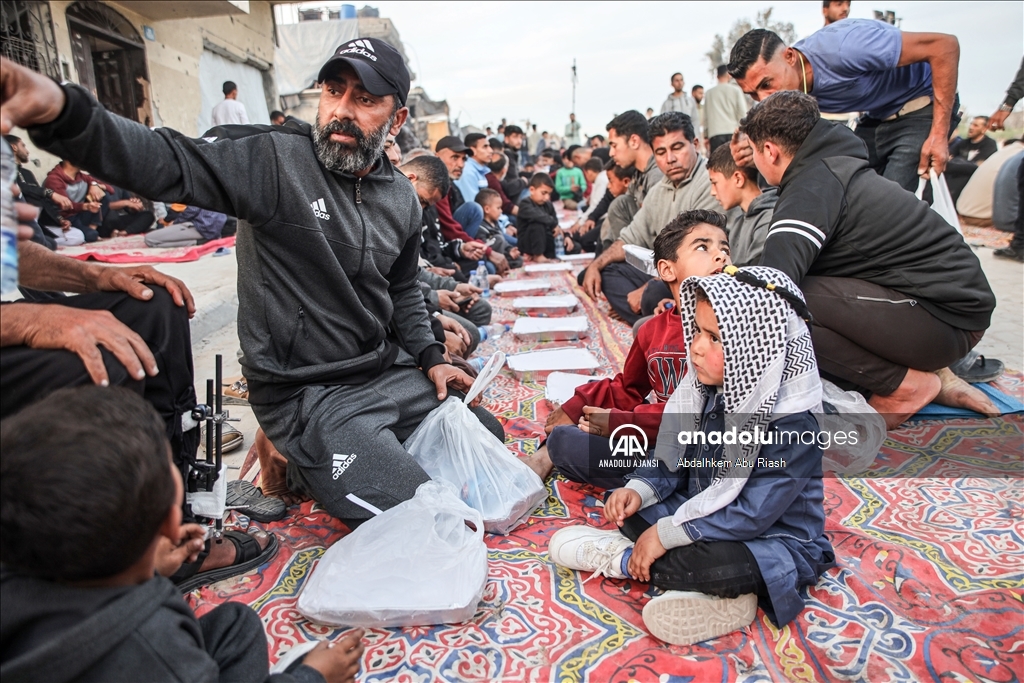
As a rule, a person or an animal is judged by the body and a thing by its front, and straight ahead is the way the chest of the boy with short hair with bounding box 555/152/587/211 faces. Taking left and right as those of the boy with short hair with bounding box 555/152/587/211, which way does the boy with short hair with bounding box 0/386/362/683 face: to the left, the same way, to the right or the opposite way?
the opposite way

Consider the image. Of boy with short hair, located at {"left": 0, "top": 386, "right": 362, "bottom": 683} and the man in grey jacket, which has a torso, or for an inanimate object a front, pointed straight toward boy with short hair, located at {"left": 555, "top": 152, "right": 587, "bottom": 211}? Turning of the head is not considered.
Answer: boy with short hair, located at {"left": 0, "top": 386, "right": 362, "bottom": 683}

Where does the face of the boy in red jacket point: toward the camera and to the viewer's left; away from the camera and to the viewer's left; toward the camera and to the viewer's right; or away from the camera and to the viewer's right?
toward the camera and to the viewer's right

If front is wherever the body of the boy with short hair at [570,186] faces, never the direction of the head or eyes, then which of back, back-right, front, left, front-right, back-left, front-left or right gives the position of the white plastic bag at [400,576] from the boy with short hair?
front

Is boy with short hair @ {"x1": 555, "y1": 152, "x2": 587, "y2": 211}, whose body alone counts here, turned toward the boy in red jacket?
yes

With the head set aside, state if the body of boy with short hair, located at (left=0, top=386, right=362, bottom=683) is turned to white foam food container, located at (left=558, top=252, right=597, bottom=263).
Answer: yes

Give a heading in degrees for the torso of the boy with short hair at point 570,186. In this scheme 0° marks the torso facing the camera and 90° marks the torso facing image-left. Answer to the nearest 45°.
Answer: approximately 0°

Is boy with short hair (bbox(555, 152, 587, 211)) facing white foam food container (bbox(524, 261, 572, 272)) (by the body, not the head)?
yes

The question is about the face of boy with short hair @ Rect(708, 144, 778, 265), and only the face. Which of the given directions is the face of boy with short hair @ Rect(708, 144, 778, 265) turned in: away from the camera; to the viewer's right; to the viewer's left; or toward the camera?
to the viewer's left

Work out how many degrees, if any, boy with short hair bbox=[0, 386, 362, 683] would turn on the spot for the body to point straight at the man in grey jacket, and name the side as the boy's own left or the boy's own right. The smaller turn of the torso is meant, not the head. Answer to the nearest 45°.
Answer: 0° — they already face them

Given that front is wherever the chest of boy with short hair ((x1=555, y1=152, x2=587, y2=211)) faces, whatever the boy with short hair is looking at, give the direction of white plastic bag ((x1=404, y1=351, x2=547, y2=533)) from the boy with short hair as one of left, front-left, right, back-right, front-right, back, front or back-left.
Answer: front

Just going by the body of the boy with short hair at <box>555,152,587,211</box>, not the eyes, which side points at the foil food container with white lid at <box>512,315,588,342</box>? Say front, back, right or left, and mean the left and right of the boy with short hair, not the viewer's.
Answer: front

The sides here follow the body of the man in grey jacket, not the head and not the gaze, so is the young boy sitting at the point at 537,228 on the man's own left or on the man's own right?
on the man's own left

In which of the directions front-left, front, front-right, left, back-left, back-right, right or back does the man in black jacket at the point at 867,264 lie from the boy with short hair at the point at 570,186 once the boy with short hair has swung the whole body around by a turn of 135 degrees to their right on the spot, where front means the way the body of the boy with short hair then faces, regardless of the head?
back-left
